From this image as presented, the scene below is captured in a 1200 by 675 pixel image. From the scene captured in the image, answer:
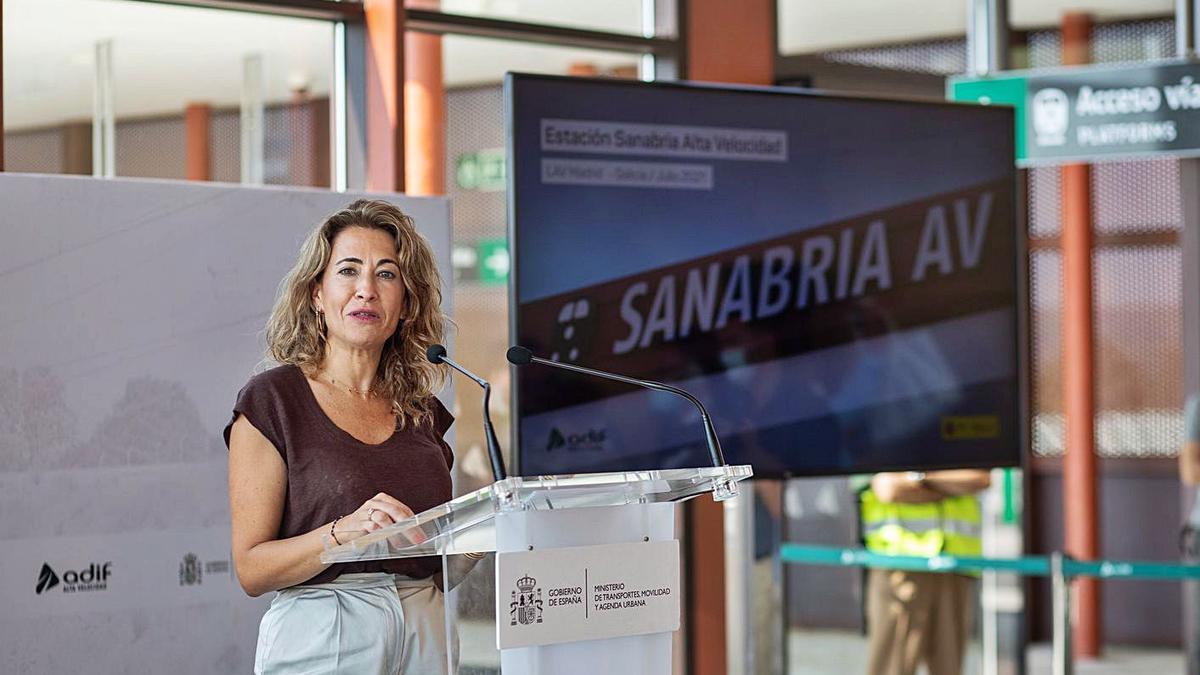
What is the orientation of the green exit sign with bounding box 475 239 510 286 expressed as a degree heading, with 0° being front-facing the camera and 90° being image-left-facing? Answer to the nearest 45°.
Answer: approximately 0°

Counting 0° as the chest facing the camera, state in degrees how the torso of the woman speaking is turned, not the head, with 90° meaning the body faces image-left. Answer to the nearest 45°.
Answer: approximately 315°

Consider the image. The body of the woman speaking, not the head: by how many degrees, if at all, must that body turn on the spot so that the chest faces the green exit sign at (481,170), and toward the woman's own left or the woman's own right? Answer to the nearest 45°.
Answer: approximately 135° to the woman's own left

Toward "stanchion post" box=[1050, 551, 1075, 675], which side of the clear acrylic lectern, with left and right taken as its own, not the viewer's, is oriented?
left

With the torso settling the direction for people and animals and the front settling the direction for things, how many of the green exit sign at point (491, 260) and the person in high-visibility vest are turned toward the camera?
2

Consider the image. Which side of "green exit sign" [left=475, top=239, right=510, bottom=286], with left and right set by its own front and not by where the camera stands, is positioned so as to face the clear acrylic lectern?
front

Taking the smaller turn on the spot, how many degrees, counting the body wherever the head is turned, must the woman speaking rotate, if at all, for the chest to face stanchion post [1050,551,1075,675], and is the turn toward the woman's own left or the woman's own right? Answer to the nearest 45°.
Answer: approximately 90° to the woman's own left

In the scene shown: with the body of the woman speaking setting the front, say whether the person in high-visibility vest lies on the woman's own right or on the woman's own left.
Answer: on the woman's own left
